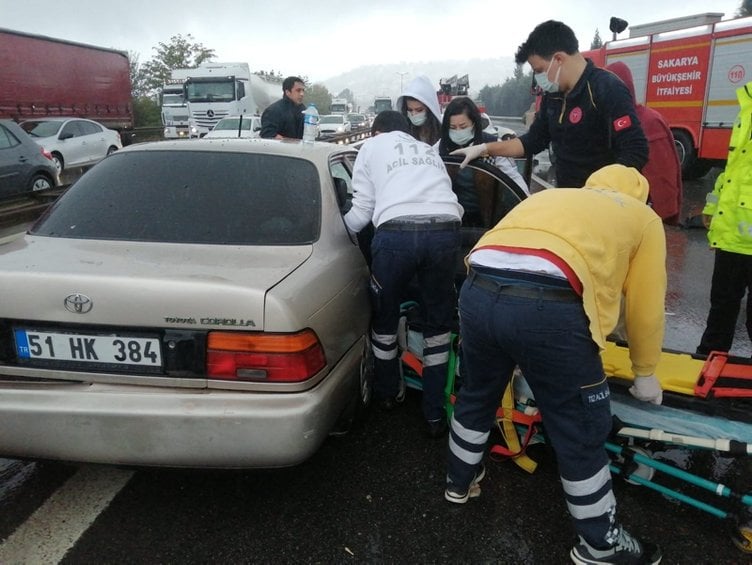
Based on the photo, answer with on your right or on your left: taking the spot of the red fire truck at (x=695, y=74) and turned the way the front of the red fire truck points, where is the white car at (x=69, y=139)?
on your left

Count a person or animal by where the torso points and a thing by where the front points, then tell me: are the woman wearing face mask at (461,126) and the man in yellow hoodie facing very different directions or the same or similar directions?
very different directions

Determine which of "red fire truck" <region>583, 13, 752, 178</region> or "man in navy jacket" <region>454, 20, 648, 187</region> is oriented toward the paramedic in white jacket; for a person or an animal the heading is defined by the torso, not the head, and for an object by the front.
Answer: the man in navy jacket

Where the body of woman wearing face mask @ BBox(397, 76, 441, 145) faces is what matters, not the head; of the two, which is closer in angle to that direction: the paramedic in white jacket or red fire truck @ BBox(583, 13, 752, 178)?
the paramedic in white jacket

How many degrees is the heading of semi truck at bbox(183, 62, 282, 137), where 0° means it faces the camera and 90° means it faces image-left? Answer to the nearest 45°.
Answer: approximately 45°
